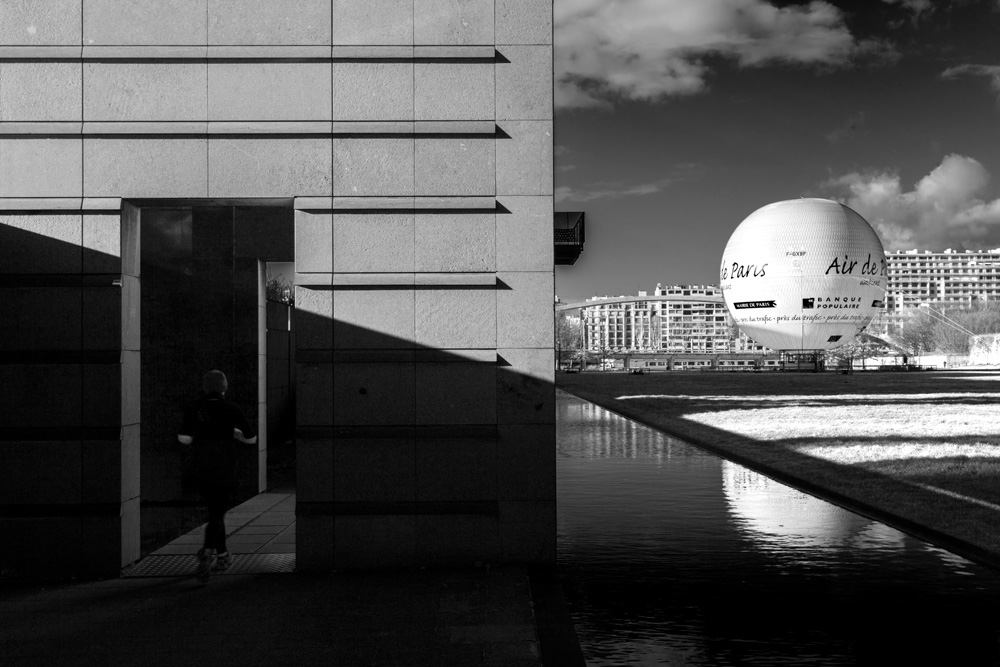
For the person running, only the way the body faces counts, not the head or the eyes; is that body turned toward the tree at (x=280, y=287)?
yes

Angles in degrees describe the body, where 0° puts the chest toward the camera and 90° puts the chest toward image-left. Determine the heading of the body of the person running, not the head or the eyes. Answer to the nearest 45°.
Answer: approximately 180°
